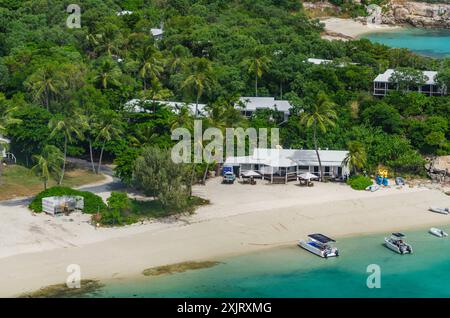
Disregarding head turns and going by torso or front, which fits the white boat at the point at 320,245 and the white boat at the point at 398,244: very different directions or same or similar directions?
same or similar directions
